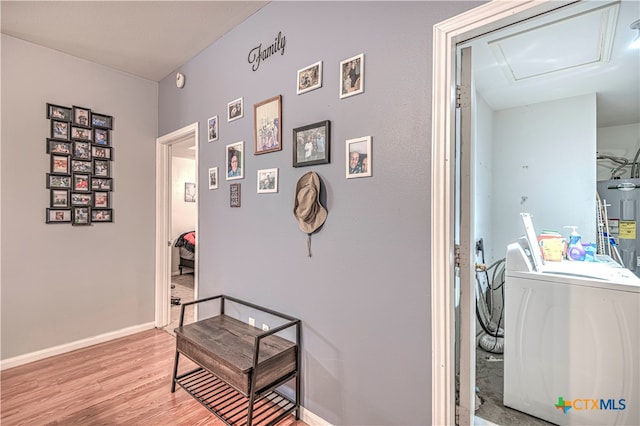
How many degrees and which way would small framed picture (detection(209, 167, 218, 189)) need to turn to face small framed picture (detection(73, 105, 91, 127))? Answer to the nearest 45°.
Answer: approximately 90° to its right

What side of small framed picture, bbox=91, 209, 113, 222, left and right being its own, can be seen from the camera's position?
front

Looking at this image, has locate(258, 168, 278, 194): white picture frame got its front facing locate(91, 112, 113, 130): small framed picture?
no

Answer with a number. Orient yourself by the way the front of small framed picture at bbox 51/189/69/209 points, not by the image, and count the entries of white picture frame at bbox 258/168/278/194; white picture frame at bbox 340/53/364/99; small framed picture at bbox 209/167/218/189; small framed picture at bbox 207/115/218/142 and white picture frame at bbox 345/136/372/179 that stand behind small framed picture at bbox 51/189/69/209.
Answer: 0

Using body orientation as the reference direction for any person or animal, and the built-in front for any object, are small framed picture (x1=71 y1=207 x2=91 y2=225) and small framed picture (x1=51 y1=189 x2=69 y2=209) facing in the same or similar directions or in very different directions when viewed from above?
same or similar directions

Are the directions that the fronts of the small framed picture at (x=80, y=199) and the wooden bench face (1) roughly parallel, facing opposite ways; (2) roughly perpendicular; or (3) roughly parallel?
roughly perpendicular

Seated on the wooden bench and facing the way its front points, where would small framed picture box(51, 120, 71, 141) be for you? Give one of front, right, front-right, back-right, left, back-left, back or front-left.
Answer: right

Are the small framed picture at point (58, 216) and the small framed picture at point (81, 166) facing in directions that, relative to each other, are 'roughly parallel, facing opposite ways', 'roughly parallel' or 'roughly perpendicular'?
roughly parallel

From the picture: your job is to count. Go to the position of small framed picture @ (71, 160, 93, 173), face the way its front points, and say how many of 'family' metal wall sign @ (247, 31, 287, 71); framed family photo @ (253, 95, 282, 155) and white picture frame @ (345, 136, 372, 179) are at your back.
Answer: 0

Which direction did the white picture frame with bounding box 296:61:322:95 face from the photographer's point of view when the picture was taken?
facing the viewer and to the left of the viewer

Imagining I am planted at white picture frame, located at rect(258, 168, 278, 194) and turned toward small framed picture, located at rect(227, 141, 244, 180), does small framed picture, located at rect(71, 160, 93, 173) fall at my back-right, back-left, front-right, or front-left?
front-left

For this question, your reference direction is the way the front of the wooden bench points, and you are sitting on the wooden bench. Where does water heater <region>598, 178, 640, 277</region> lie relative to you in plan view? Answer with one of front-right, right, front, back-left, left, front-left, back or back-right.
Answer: back-left

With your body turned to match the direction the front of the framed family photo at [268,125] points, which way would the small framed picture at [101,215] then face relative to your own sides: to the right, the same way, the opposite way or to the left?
to the left

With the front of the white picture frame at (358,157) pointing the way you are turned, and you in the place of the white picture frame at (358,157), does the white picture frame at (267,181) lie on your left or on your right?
on your right

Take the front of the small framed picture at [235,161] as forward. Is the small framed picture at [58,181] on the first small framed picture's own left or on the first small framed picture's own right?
on the first small framed picture's own right

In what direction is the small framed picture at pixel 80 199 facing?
toward the camera

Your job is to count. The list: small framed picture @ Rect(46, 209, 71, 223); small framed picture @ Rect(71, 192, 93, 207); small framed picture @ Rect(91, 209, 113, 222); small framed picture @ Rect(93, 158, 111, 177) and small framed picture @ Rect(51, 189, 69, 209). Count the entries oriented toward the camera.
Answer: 5

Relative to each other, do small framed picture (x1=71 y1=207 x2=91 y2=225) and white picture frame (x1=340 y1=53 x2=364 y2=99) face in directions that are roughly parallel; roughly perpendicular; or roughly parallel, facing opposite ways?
roughly perpendicular

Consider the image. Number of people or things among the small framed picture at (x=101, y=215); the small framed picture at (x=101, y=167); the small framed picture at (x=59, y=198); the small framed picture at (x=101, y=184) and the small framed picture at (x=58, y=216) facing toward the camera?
5

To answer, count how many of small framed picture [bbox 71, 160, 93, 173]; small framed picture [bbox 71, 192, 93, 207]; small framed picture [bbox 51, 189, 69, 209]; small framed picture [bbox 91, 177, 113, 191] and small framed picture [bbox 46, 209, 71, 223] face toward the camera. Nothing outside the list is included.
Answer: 5
